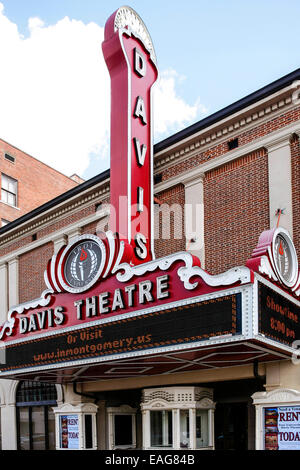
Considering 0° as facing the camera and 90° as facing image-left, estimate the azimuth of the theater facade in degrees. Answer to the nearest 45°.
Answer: approximately 45°

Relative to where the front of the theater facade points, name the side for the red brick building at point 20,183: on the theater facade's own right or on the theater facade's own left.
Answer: on the theater facade's own right

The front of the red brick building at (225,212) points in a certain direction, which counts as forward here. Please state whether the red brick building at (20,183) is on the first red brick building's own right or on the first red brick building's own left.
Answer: on the first red brick building's own right
